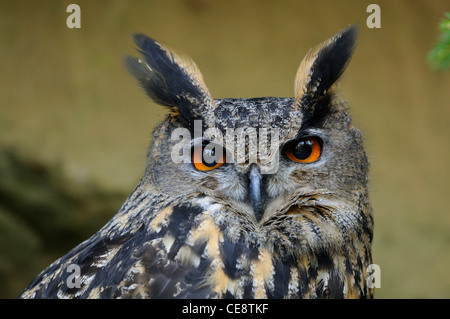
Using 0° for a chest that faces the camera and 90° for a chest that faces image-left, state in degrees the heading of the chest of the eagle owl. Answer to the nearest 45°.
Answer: approximately 315°
